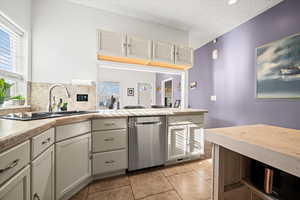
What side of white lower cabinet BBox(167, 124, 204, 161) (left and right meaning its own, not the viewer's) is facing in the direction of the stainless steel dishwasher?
right

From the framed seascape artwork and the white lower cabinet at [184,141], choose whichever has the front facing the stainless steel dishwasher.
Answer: the framed seascape artwork

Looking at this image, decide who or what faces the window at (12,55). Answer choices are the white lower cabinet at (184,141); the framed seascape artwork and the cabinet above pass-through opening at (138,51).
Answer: the framed seascape artwork

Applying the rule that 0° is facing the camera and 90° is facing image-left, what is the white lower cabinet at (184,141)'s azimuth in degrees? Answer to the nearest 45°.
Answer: approximately 315°

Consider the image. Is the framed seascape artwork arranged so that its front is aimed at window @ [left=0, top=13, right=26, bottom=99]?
yes

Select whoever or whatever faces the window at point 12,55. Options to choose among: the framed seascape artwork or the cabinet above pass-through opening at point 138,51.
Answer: the framed seascape artwork

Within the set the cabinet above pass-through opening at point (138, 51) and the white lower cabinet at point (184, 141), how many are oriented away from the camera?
0

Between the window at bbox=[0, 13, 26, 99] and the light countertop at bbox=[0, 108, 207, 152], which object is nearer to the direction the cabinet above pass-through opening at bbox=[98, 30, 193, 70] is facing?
the light countertop

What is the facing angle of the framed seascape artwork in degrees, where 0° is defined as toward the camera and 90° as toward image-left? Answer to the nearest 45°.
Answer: approximately 45°
